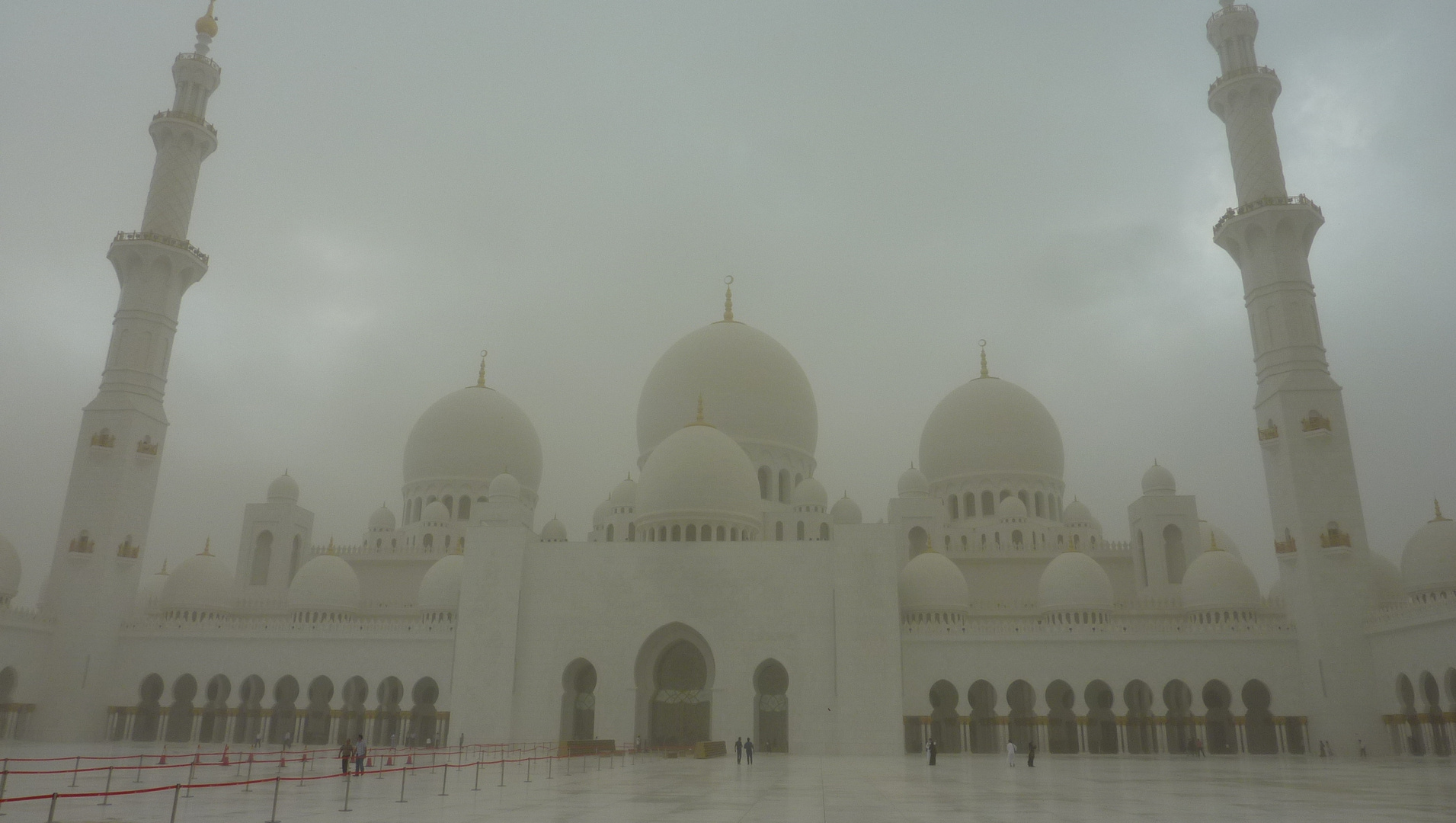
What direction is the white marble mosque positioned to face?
toward the camera
